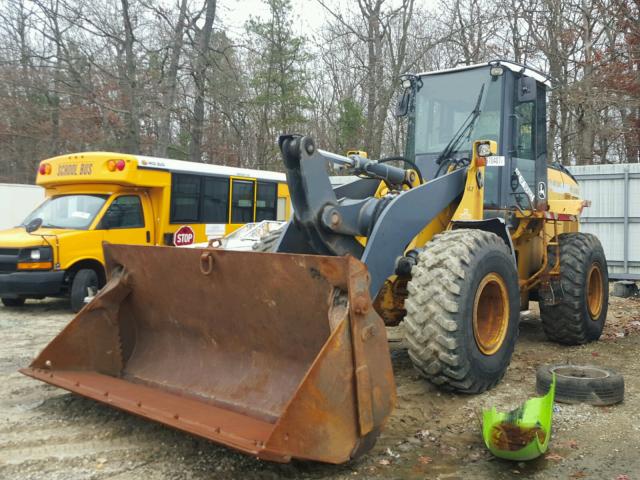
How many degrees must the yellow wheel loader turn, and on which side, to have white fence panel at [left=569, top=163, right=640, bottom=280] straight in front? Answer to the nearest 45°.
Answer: approximately 180°

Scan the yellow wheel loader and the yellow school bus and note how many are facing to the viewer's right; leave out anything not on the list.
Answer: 0

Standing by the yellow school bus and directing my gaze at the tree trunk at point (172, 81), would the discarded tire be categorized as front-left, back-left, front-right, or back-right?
back-right

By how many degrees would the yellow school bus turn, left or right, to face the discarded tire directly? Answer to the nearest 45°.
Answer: approximately 90° to its left

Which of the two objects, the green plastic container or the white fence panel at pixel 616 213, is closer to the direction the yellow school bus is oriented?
the green plastic container

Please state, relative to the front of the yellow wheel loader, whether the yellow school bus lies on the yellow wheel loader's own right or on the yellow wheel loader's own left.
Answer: on the yellow wheel loader's own right

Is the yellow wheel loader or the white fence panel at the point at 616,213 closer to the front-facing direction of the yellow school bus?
the yellow wheel loader

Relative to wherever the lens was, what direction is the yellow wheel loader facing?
facing the viewer and to the left of the viewer

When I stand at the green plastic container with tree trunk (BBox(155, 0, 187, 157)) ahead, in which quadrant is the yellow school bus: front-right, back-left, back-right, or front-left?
front-left

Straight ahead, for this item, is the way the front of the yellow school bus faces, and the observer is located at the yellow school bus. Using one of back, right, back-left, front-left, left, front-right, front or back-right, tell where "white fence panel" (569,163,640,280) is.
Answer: back-left

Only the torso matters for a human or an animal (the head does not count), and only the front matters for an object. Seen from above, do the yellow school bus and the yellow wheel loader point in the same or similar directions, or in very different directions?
same or similar directions

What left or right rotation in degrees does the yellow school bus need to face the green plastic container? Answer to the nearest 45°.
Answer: approximately 45° to its left

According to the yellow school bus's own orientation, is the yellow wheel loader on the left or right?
on its left
